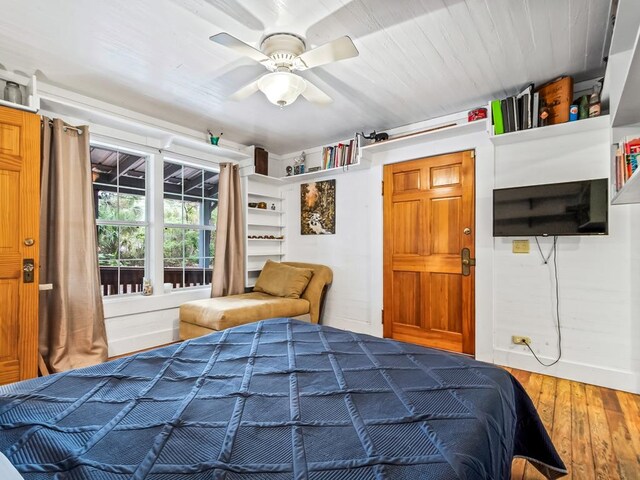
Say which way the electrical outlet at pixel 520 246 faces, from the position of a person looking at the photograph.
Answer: facing the viewer

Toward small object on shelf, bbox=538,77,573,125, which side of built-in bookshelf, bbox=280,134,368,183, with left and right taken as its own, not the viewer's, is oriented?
left

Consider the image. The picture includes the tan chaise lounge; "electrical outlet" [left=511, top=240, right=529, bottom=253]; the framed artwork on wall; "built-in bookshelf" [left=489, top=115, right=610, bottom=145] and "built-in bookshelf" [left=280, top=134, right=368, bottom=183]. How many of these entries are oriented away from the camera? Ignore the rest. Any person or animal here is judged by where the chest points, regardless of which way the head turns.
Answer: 0

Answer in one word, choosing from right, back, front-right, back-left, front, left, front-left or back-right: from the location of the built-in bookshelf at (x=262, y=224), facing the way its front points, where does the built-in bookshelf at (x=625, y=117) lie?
front

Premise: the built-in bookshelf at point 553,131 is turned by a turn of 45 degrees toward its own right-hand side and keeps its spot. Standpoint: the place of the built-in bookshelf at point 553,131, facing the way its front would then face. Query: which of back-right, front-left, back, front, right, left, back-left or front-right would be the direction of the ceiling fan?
front-left

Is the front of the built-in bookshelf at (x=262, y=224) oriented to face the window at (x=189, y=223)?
no

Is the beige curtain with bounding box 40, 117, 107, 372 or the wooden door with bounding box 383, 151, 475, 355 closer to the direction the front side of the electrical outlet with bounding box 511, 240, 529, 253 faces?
the beige curtain

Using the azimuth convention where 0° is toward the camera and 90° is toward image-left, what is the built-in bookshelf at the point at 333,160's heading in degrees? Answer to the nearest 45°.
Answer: approximately 45°

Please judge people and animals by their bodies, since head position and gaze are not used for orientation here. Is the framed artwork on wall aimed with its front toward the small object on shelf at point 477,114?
no

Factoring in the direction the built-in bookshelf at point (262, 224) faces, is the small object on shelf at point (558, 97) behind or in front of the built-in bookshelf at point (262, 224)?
in front

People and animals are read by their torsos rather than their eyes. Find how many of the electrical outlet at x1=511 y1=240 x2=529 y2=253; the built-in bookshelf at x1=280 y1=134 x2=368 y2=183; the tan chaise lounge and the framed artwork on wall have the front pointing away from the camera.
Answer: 0

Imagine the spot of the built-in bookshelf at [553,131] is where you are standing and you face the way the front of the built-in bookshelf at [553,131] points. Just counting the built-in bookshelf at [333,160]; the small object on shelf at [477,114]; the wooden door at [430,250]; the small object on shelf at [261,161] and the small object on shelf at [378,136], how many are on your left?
0

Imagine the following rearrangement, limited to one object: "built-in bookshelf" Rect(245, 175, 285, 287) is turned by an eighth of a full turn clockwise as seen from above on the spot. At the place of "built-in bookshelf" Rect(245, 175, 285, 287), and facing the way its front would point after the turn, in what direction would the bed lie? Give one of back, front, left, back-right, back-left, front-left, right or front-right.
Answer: front

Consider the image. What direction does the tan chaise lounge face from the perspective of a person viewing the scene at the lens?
facing the viewer and to the left of the viewer

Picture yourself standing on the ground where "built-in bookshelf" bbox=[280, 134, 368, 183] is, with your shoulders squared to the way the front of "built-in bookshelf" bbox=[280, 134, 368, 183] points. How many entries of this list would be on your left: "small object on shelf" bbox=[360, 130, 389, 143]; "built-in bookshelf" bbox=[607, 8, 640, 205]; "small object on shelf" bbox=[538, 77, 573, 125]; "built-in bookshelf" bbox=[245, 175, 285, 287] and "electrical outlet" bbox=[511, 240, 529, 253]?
4

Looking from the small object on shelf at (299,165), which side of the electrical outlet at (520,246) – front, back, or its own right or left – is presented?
right
